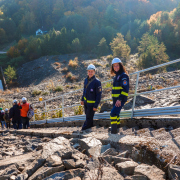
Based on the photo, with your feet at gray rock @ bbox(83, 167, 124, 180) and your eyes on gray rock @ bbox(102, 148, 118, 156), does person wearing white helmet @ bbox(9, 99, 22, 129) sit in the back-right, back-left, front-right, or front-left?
front-left

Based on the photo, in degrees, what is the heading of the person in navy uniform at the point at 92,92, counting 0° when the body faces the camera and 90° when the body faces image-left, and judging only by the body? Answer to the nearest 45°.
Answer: approximately 45°

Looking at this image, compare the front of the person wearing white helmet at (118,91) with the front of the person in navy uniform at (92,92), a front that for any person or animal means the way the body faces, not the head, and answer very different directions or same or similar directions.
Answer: same or similar directions

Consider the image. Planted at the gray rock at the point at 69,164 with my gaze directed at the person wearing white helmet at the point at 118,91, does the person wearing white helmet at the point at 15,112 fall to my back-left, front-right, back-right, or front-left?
front-left

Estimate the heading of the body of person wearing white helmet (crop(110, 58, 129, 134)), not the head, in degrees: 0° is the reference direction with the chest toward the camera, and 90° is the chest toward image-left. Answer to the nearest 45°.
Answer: approximately 45°

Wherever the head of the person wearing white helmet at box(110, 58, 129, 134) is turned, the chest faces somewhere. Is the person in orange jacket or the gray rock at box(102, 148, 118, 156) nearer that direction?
the gray rock

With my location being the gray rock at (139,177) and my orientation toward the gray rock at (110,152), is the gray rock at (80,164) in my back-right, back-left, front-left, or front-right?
front-left

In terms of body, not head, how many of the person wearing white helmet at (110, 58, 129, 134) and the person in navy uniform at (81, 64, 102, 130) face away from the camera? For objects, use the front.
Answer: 0

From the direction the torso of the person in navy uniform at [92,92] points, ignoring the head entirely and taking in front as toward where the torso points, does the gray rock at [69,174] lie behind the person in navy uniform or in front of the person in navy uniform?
in front

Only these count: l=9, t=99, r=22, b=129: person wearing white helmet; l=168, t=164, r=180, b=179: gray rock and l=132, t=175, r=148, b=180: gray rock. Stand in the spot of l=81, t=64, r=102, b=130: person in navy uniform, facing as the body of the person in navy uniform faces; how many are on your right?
1

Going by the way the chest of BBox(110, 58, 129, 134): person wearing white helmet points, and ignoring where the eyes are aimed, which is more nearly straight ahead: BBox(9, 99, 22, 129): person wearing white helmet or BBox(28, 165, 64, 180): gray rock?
the gray rock

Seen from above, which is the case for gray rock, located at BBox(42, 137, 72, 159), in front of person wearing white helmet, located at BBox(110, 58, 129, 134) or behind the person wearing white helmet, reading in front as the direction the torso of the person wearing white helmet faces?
in front

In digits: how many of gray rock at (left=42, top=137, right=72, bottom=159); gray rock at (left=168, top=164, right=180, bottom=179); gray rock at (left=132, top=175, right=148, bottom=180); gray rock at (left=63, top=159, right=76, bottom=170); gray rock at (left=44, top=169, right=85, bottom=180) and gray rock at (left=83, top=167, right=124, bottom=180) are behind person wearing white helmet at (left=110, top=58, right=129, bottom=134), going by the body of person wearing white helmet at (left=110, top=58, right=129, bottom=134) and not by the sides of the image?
0
